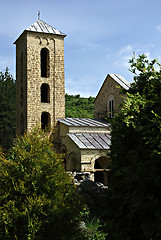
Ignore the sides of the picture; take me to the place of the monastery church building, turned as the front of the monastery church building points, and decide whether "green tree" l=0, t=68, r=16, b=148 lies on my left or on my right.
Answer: on my right

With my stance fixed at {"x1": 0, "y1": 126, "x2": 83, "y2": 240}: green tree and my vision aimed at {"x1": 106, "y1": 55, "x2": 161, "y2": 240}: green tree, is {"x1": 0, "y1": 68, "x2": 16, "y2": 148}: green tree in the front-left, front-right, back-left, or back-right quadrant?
back-left
